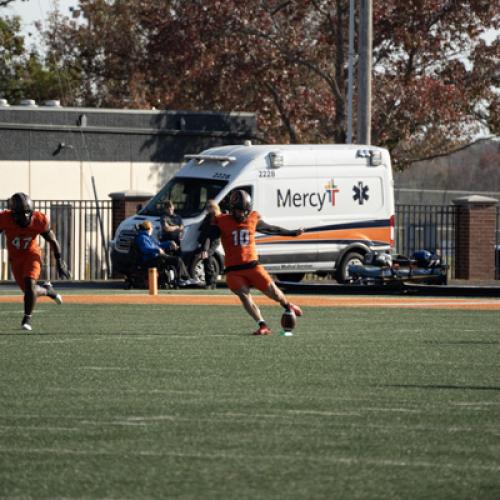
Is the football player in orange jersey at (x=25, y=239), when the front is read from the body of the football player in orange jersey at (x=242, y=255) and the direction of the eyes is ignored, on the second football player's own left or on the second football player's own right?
on the second football player's own right

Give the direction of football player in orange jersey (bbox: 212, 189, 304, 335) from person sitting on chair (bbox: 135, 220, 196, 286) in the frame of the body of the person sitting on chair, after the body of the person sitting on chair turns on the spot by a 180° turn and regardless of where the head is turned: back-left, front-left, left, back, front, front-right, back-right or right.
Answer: left

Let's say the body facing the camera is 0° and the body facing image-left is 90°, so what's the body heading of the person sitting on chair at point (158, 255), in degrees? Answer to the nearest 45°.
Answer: approximately 270°

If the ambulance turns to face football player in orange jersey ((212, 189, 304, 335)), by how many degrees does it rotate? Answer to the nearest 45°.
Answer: approximately 45° to its left

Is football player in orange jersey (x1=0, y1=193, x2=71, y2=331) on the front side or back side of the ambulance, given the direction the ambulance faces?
on the front side
